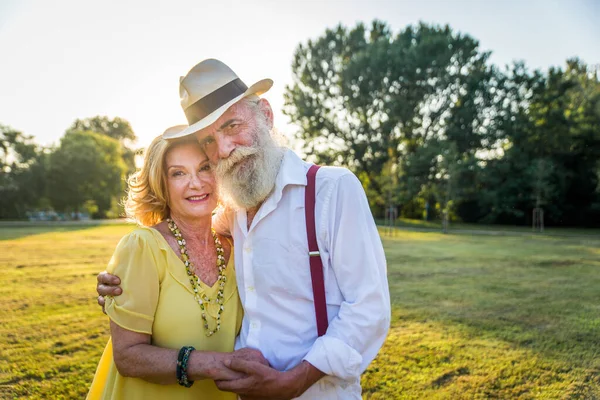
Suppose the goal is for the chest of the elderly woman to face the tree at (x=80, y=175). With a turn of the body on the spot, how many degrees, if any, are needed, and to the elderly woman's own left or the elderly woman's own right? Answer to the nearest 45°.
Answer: approximately 135° to the elderly woman's own left

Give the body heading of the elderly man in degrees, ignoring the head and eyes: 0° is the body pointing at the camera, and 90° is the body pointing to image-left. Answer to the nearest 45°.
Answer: approximately 45°

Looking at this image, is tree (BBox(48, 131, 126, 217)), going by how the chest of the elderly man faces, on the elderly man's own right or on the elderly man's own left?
on the elderly man's own right

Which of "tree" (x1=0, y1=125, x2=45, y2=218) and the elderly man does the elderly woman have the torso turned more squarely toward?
the elderly man

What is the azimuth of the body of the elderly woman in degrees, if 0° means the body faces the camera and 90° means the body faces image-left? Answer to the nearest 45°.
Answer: approximately 315°

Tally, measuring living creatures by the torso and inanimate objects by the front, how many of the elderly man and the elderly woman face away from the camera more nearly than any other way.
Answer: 0

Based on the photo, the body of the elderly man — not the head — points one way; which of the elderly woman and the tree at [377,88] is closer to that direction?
the elderly woman

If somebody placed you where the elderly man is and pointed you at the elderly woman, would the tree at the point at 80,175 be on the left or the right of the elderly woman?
right

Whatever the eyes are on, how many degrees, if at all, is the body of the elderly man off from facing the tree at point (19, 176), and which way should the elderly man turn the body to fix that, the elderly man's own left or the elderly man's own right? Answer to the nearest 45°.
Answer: approximately 90° to the elderly man's own right
